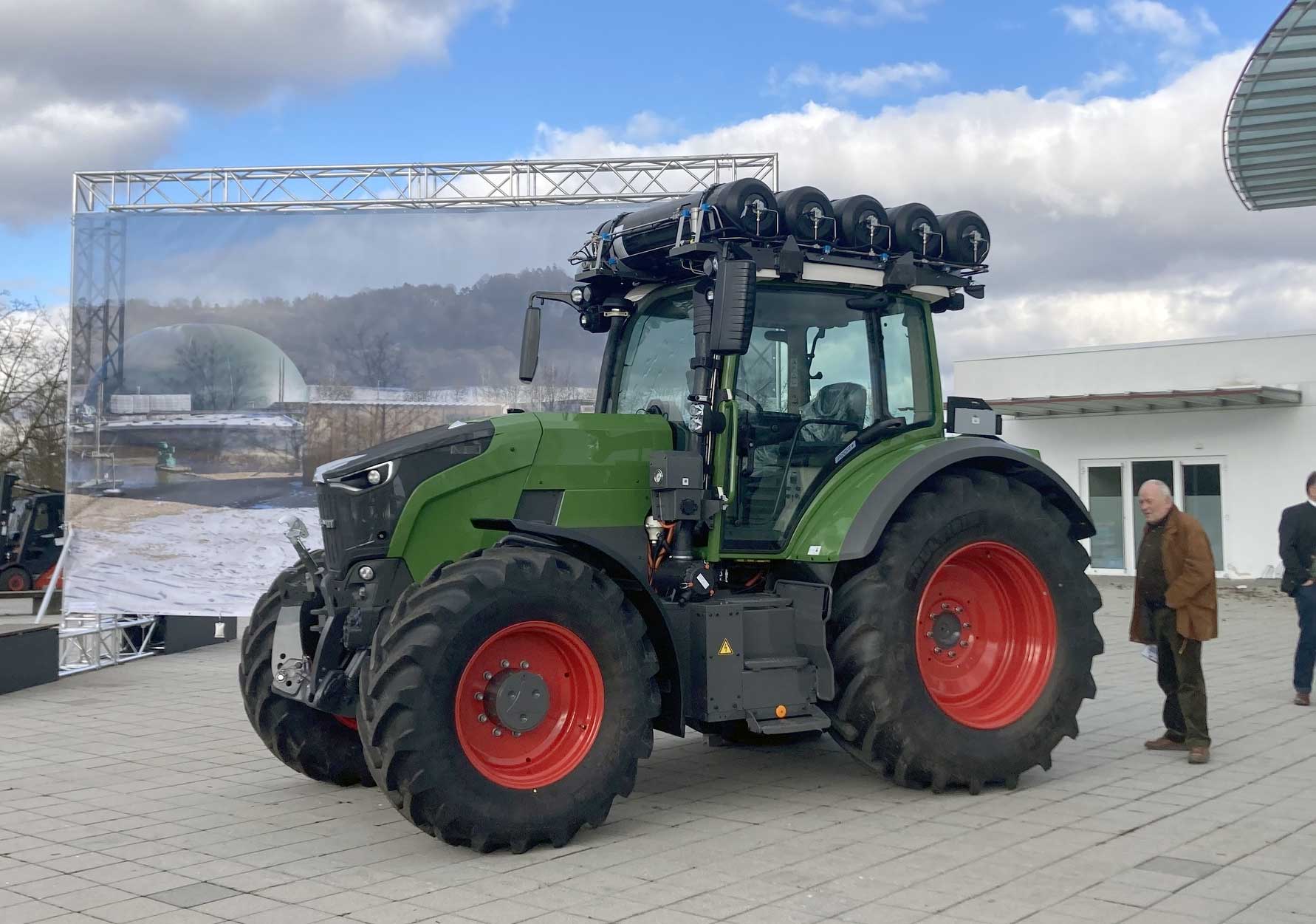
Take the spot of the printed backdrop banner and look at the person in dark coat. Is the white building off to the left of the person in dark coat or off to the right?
left

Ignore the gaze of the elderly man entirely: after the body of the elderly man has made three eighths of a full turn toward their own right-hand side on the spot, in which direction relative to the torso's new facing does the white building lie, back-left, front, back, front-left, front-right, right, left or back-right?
front

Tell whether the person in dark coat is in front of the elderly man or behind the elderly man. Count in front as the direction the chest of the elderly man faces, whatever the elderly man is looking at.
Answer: behind

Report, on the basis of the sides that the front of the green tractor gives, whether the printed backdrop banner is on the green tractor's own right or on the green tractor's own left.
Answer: on the green tractor's own right

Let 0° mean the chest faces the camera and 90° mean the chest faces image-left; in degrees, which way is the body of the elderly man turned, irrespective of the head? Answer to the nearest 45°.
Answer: approximately 45°

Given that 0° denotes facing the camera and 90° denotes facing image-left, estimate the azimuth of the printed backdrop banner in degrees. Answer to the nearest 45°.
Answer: approximately 0°

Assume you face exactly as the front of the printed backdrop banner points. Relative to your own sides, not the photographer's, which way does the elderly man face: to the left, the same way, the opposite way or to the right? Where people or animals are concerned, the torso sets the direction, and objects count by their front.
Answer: to the right

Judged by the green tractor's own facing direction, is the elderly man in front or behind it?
behind

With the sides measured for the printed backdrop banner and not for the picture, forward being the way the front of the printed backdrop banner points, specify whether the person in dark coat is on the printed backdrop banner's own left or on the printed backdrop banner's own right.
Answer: on the printed backdrop banner's own left

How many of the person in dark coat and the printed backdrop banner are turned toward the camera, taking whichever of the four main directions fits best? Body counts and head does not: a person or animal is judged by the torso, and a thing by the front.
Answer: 2

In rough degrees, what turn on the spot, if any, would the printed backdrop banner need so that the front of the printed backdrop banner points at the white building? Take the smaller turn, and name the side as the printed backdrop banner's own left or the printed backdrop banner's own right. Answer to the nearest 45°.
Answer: approximately 90° to the printed backdrop banner's own left
